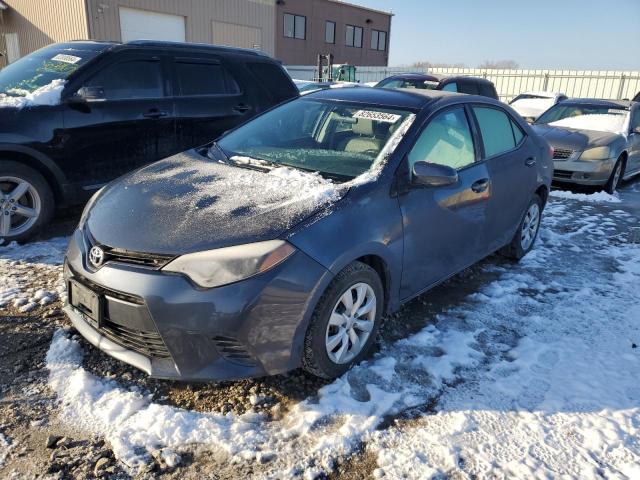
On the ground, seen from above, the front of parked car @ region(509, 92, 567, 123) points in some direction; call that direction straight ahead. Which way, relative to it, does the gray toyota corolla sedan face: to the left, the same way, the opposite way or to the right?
the same way

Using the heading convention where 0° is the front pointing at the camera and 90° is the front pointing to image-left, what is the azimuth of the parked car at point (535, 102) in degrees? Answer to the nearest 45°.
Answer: approximately 45°

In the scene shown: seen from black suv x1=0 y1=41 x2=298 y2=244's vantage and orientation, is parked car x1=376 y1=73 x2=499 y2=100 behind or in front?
behind

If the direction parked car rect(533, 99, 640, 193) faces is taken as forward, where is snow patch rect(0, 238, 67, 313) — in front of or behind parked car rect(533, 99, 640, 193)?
in front

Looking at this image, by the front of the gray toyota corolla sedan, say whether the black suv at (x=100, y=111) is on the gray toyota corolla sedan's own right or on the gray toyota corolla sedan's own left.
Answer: on the gray toyota corolla sedan's own right

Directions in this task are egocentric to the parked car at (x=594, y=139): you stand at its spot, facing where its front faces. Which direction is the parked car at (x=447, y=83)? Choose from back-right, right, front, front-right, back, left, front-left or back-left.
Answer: right

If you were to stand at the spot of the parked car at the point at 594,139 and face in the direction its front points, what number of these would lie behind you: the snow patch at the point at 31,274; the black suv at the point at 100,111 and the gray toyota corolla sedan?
0

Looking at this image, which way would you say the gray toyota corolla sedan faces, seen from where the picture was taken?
facing the viewer and to the left of the viewer

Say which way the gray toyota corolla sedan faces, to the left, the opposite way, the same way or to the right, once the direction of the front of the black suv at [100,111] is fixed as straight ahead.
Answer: the same way

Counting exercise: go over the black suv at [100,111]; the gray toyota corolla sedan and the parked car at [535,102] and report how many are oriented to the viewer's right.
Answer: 0

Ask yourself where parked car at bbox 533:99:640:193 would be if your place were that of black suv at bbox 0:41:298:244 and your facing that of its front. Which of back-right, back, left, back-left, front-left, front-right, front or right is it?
back-left

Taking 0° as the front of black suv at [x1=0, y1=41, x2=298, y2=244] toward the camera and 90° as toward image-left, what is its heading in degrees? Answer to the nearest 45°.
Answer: approximately 45°

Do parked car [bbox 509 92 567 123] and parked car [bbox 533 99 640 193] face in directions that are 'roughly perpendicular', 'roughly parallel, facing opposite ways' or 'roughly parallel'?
roughly parallel

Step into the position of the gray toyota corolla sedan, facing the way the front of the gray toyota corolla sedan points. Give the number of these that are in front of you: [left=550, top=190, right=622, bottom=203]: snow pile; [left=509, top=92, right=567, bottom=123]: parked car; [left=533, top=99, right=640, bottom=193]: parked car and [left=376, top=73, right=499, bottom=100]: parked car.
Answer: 0

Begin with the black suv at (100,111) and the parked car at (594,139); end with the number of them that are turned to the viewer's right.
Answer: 0

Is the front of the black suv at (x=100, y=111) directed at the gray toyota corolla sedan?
no

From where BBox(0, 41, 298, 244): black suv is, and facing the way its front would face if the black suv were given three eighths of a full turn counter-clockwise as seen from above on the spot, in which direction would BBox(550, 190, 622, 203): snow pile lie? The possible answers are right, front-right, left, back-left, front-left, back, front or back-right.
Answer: front
